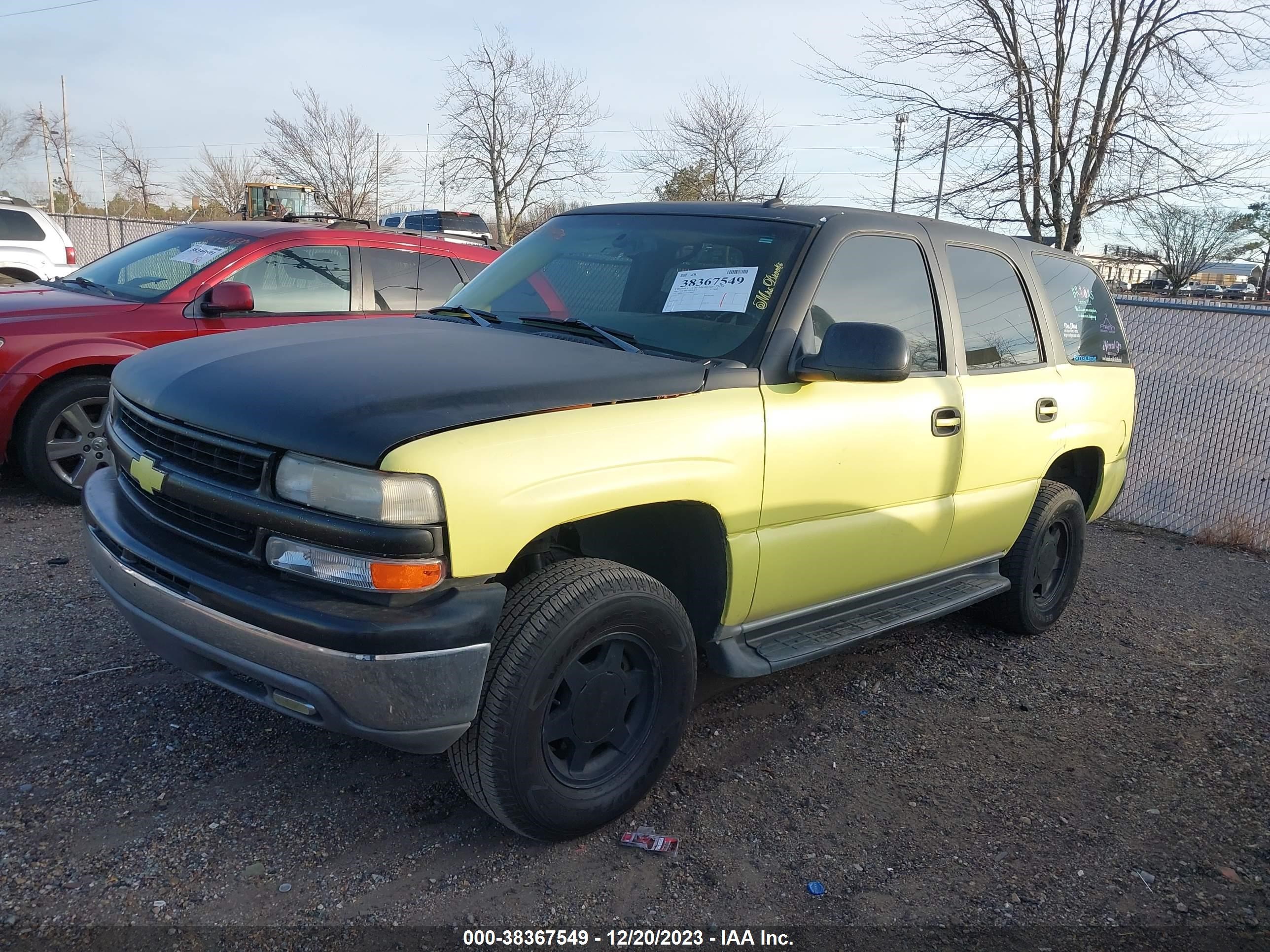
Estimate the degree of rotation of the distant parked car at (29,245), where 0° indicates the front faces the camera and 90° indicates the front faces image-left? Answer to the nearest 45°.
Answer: approximately 90°

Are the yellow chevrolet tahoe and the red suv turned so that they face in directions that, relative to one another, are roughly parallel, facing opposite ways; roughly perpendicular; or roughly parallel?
roughly parallel

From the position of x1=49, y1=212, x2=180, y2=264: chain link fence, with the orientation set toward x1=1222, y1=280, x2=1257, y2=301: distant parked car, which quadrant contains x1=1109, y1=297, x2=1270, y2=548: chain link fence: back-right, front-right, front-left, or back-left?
front-right

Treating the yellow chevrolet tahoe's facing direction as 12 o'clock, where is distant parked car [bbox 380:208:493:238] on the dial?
The distant parked car is roughly at 4 o'clock from the yellow chevrolet tahoe.

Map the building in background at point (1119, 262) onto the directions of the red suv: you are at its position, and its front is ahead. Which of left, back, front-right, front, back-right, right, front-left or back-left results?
back

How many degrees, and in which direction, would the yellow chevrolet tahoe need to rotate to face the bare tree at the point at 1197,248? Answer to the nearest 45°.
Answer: approximately 180°

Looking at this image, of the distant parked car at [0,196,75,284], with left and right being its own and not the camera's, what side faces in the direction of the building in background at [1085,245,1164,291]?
back

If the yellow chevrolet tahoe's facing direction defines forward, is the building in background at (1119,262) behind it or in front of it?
behind

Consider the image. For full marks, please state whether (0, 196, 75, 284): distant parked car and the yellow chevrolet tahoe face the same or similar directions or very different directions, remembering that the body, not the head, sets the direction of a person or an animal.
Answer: same or similar directions

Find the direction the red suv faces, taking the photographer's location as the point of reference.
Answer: facing the viewer and to the left of the viewer

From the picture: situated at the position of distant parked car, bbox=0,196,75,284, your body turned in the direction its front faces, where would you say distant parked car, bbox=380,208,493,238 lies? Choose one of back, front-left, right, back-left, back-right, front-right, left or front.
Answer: back-right

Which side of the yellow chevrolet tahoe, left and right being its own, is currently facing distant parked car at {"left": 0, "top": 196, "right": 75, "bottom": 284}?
right

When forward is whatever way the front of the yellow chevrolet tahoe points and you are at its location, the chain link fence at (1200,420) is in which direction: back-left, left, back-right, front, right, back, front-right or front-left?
back

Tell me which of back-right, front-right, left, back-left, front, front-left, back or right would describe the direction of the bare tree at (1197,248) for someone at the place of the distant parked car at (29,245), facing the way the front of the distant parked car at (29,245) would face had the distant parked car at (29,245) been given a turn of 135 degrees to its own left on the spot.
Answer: front-left
